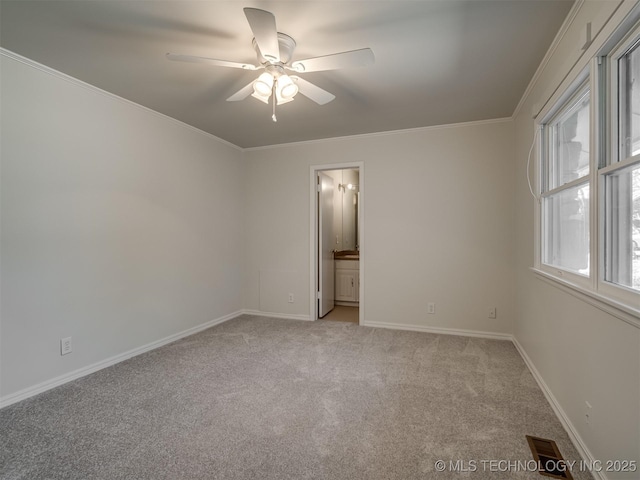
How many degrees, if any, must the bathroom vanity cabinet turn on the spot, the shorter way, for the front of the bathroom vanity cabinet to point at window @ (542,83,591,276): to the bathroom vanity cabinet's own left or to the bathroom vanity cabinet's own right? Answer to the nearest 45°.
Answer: approximately 45° to the bathroom vanity cabinet's own left

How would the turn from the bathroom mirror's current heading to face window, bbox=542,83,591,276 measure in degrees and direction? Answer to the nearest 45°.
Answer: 0° — it already faces it

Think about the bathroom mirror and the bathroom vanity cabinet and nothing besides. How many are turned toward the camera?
2

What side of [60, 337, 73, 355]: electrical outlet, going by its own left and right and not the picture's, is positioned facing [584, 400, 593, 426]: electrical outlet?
front

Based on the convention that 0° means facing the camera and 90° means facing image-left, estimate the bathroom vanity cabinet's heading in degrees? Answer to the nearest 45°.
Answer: approximately 0°

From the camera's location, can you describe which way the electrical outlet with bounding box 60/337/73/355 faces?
facing the viewer and to the right of the viewer

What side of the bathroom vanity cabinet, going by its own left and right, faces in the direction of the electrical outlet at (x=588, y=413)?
front

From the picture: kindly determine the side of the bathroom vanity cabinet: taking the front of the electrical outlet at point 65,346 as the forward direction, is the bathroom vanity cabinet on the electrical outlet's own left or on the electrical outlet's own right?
on the electrical outlet's own left

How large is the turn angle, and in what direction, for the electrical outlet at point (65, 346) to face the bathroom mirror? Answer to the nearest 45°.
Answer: approximately 45° to its left

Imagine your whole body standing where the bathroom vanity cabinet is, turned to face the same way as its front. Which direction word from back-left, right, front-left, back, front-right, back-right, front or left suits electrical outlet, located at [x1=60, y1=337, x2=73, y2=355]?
front-right
